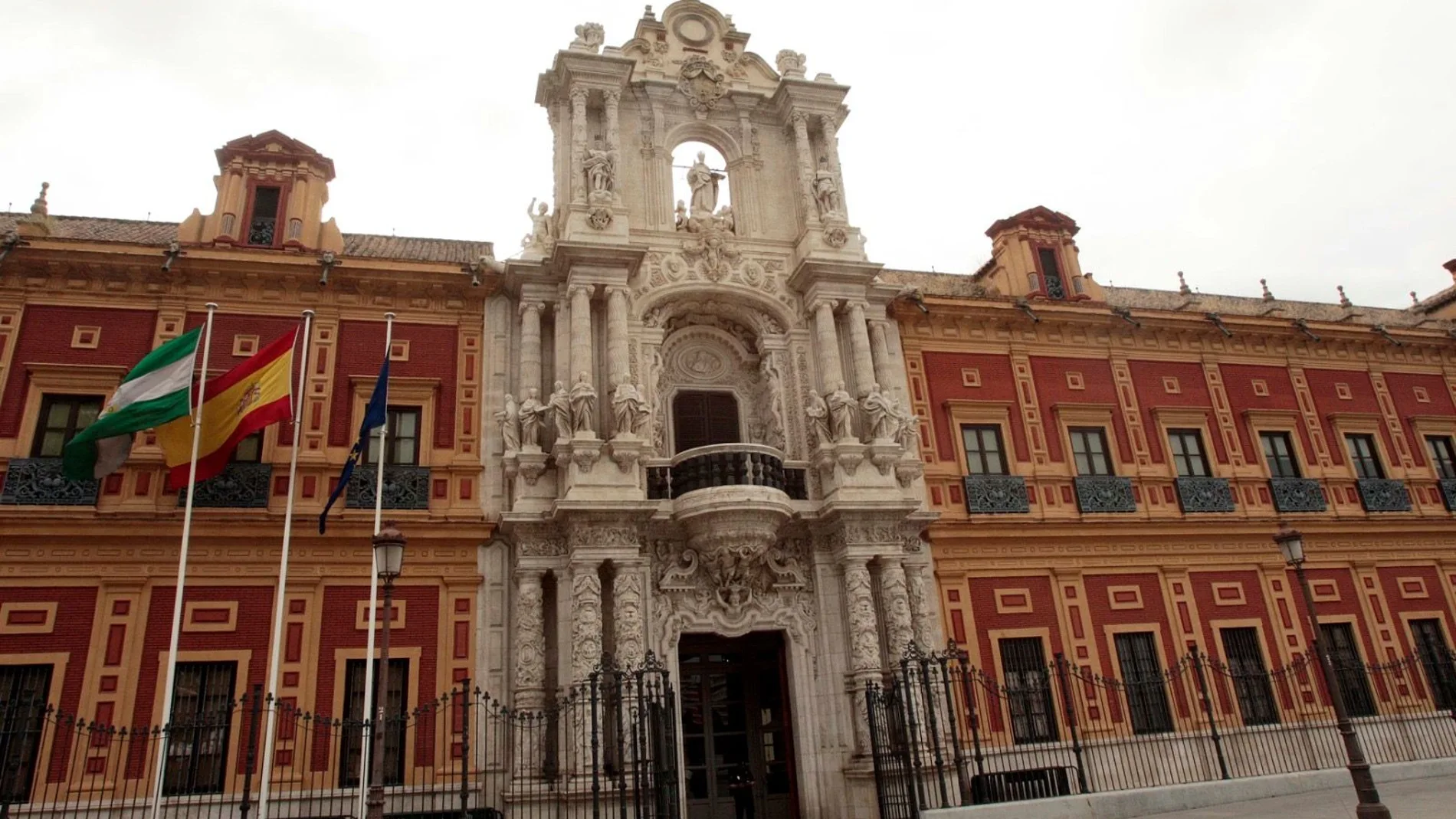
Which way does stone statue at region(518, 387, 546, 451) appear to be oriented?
toward the camera

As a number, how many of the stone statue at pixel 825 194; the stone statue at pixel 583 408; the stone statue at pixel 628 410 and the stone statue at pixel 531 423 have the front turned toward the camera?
4

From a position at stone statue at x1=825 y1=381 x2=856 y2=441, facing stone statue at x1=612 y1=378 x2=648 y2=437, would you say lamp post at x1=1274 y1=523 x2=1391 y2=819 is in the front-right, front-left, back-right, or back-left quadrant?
back-left

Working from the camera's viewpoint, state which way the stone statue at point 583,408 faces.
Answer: facing the viewer

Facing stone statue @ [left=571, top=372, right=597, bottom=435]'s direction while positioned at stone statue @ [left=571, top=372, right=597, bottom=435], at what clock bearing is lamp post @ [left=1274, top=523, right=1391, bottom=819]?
The lamp post is roughly at 10 o'clock from the stone statue.

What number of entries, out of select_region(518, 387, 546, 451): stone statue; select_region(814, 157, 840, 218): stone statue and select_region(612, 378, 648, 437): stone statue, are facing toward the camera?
3

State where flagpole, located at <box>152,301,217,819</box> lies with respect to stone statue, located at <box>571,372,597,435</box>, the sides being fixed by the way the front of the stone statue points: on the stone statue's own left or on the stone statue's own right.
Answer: on the stone statue's own right

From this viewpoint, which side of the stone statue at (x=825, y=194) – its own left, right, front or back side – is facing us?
front

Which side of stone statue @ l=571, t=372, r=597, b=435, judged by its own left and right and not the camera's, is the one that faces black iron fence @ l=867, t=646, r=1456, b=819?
left

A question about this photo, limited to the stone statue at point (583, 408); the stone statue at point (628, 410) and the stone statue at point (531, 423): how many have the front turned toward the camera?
3

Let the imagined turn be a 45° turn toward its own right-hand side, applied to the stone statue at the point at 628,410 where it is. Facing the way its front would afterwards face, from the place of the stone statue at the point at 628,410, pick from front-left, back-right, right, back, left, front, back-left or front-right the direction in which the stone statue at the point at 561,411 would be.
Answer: front-right

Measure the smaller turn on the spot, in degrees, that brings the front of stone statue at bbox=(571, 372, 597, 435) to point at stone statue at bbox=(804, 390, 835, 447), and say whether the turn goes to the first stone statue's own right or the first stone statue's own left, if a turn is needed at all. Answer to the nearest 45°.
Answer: approximately 90° to the first stone statue's own left

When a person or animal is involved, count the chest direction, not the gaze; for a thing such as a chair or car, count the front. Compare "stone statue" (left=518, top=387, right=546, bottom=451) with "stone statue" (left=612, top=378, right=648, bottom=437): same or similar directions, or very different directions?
same or similar directions

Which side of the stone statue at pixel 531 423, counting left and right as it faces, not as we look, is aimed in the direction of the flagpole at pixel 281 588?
right
